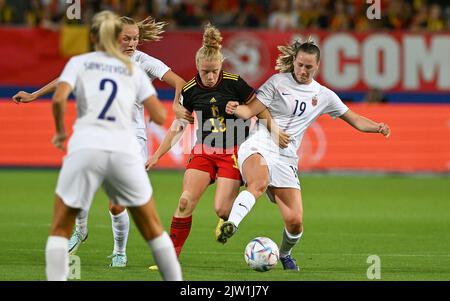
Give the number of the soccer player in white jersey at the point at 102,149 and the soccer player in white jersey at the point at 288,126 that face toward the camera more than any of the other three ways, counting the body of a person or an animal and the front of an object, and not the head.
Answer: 1

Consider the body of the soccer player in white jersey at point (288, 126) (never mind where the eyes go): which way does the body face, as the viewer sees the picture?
toward the camera

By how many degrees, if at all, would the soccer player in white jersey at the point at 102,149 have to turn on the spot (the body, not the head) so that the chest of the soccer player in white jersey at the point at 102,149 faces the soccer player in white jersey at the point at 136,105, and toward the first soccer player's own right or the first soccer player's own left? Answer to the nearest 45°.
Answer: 0° — they already face them

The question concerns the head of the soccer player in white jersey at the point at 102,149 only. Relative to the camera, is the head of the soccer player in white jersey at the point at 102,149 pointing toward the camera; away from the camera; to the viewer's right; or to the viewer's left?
away from the camera

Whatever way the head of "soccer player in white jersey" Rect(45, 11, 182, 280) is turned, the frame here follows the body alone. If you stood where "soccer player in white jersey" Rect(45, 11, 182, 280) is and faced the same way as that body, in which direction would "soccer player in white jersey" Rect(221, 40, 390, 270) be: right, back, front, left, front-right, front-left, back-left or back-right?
front-right

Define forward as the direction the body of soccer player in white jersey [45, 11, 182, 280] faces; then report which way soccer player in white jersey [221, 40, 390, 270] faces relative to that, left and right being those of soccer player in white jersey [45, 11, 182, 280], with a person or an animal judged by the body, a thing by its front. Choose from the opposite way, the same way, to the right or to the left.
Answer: the opposite way

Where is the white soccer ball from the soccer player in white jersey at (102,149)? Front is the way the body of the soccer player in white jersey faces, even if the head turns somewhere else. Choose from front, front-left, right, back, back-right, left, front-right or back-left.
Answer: front-right

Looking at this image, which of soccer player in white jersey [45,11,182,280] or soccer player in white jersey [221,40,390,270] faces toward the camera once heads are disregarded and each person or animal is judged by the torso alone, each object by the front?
soccer player in white jersey [221,40,390,270]

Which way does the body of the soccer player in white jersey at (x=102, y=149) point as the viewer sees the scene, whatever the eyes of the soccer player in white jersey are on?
away from the camera
